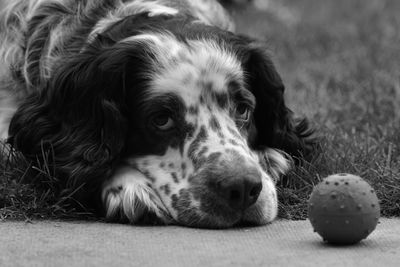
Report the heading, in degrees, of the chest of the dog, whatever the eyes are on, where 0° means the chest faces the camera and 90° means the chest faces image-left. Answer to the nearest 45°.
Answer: approximately 315°

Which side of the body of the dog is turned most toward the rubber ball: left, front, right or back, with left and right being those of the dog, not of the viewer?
front
